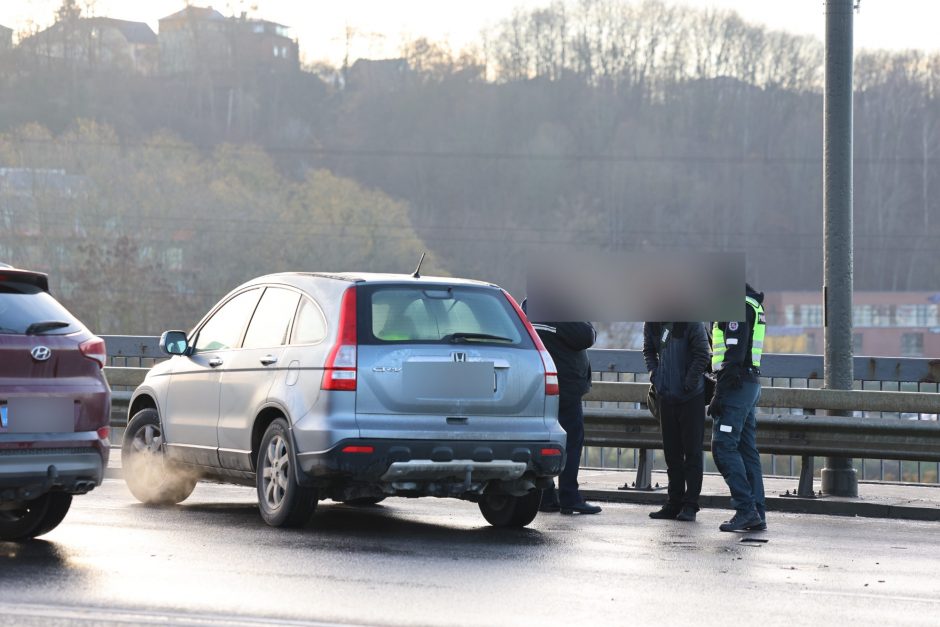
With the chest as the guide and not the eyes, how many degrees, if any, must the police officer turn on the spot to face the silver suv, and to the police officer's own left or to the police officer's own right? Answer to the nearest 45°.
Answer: approximately 45° to the police officer's own left

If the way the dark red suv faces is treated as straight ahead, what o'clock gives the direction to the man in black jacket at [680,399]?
The man in black jacket is roughly at 4 o'clock from the dark red suv.

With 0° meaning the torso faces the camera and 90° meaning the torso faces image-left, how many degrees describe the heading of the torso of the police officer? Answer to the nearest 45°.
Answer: approximately 90°

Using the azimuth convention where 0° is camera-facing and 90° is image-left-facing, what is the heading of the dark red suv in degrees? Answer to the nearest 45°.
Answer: approximately 135°

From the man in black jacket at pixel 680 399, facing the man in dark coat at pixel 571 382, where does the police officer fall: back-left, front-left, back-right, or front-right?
back-left

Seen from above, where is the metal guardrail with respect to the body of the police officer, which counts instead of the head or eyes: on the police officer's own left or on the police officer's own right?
on the police officer's own right

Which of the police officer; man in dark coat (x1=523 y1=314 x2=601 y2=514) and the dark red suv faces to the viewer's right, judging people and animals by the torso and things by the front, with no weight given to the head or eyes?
the man in dark coat

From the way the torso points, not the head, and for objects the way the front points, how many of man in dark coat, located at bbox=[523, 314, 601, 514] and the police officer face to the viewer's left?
1

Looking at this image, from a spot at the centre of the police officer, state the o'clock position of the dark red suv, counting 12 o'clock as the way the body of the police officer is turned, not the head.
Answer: The dark red suv is roughly at 11 o'clock from the police officer.

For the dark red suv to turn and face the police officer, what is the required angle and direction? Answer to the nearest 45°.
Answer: approximately 135° to its right

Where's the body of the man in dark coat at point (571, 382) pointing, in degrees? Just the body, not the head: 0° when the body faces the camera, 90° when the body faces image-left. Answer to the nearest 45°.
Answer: approximately 270°

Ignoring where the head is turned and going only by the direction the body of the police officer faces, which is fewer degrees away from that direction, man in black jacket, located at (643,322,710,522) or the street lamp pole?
the man in black jacket

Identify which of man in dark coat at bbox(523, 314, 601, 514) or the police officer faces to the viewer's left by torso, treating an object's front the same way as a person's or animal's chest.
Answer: the police officer
